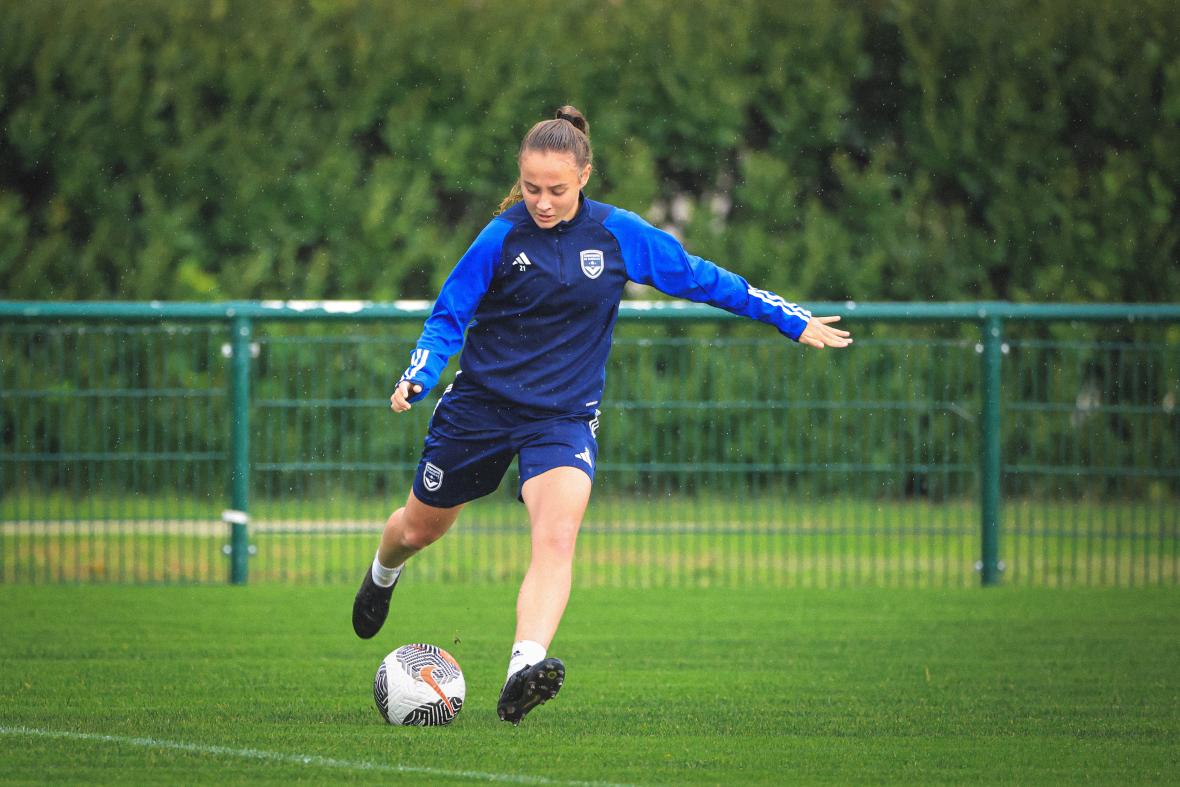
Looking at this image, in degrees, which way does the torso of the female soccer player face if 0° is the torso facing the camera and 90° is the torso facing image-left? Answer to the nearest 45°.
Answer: approximately 0°

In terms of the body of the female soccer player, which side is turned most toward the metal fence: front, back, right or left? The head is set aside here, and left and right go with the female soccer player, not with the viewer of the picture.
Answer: back
